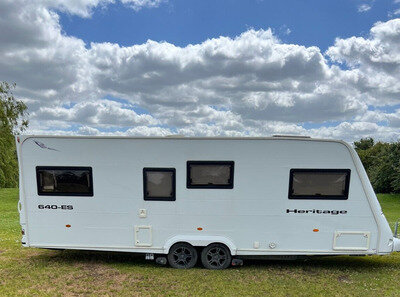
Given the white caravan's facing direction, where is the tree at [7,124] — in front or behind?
behind

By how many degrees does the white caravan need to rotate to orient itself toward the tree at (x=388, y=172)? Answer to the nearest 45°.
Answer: approximately 45° to its left

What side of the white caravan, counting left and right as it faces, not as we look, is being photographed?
right
